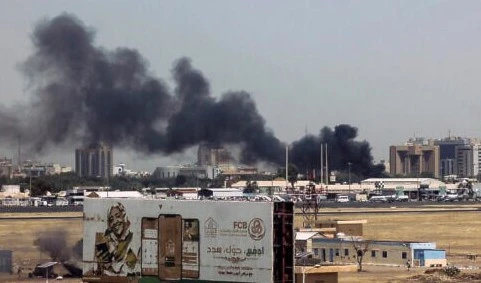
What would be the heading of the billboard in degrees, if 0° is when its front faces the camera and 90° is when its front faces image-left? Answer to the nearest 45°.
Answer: approximately 0°

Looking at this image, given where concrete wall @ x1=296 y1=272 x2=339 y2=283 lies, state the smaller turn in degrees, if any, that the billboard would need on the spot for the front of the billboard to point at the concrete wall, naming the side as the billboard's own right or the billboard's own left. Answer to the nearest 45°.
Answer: approximately 135° to the billboard's own left
